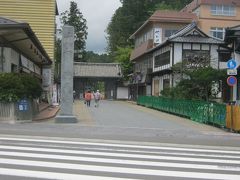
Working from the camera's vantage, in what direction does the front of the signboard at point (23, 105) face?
facing the viewer

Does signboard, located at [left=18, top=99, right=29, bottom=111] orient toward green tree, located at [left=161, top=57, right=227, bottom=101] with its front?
no

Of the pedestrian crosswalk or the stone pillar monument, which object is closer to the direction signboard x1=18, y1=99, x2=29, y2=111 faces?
the pedestrian crosswalk

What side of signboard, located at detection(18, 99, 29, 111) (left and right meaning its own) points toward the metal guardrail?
left

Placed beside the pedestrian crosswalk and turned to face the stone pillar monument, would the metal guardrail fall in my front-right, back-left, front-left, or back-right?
front-right

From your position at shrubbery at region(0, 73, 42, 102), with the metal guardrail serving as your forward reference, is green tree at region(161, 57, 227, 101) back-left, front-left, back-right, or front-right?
front-left

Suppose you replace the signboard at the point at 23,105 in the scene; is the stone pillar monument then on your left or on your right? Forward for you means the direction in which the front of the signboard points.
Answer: on your left

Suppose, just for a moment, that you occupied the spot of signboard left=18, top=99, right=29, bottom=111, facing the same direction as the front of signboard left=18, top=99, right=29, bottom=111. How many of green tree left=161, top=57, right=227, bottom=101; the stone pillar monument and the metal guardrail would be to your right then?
0

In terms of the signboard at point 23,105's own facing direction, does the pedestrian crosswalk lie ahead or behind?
ahead

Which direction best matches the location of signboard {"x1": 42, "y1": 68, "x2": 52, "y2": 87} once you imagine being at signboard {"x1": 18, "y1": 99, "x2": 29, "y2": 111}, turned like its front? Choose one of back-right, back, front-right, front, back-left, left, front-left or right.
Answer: back
